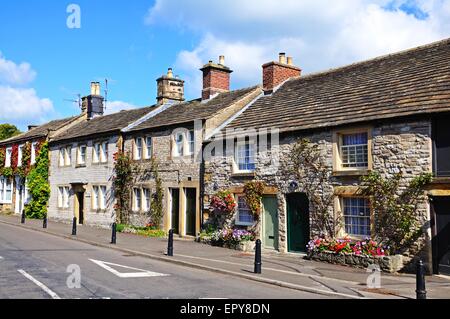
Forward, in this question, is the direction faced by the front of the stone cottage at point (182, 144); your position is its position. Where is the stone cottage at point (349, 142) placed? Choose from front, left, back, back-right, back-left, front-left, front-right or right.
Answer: left

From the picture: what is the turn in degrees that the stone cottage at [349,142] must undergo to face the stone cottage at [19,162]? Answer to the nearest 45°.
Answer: approximately 90° to its right

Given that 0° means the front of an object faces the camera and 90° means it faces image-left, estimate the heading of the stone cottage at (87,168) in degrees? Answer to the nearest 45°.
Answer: approximately 45°

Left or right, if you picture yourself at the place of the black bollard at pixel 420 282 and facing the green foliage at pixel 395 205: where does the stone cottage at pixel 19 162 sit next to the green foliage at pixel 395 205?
left

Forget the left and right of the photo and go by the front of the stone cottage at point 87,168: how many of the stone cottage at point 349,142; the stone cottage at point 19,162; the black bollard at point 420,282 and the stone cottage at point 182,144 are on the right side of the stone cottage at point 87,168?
1

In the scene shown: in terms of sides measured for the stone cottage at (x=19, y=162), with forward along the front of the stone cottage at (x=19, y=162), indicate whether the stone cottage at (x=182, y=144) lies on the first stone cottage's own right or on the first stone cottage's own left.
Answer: on the first stone cottage's own left

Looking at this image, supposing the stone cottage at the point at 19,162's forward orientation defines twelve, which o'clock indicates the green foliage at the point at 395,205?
The green foliage is roughly at 10 o'clock from the stone cottage.

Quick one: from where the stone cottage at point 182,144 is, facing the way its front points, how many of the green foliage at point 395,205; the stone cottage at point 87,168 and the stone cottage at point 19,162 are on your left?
1

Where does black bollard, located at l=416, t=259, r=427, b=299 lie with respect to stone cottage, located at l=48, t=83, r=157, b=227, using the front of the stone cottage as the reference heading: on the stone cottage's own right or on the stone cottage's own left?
on the stone cottage's own left

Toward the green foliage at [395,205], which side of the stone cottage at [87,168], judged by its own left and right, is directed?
left

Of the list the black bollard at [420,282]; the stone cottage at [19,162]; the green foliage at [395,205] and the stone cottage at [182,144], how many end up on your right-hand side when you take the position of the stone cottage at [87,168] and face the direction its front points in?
1

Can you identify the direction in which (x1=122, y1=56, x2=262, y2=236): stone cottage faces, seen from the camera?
facing the viewer and to the left of the viewer

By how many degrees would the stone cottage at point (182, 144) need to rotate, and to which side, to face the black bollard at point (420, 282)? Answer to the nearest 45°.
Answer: approximately 45° to its left

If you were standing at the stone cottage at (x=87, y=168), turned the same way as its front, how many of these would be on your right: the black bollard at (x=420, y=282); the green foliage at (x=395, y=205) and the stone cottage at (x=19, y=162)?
1

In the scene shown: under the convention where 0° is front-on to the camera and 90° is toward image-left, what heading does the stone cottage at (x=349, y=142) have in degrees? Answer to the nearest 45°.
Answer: approximately 45°

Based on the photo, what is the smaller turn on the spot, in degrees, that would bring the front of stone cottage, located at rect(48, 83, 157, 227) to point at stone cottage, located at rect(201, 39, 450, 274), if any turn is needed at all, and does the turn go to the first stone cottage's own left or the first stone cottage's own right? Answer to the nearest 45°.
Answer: approximately 90° to the first stone cottage's own left
